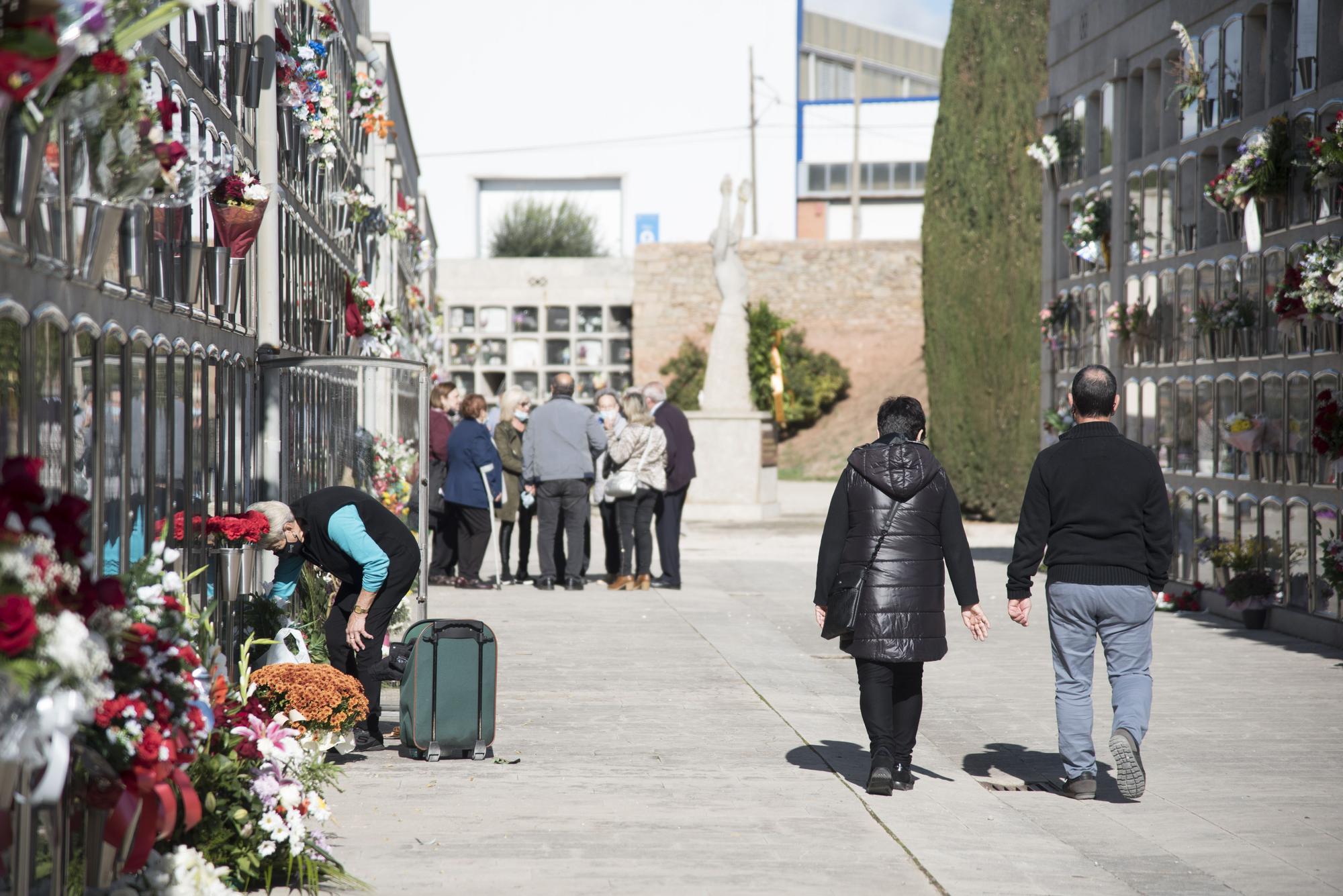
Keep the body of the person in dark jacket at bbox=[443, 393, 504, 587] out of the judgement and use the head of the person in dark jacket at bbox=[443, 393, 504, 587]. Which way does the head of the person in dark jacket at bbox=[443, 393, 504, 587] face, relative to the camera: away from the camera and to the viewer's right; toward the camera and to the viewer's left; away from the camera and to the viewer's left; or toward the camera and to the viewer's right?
away from the camera and to the viewer's right

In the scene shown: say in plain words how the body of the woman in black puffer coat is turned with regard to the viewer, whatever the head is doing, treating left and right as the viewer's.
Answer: facing away from the viewer

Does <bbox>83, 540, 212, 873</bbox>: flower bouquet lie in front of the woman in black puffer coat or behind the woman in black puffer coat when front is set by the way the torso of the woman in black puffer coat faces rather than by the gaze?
behind

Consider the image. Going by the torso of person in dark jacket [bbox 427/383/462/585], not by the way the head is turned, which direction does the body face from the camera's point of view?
to the viewer's right

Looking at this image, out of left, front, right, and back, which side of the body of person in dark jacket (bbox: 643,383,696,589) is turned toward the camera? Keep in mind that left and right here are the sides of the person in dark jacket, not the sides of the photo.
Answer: left

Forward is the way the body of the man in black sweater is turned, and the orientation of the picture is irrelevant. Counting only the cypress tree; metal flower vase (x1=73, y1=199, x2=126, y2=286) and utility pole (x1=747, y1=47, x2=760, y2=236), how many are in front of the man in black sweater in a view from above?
2

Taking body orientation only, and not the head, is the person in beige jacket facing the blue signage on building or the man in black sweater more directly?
the blue signage on building

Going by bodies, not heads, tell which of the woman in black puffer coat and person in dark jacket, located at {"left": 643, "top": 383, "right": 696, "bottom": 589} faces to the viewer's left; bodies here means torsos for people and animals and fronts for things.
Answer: the person in dark jacket

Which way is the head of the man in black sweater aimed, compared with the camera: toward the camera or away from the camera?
away from the camera

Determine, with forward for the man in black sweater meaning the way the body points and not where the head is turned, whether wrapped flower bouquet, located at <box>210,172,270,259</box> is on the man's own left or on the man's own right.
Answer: on the man's own left

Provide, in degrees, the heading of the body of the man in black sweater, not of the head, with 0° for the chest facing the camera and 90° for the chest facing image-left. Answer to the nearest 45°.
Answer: approximately 180°

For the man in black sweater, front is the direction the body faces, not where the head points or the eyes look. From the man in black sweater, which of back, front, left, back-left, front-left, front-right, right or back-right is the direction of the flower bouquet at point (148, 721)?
back-left
